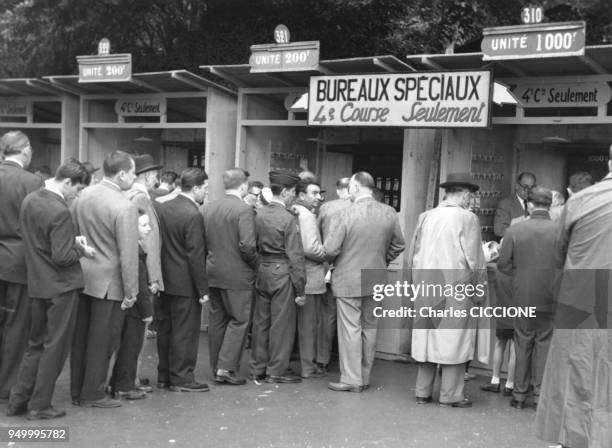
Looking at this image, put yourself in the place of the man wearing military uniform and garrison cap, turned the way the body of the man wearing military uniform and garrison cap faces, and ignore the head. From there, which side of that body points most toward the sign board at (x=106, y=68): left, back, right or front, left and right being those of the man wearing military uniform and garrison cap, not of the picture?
left

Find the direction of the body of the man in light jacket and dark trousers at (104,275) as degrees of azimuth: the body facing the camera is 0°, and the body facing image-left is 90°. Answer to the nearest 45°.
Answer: approximately 225°

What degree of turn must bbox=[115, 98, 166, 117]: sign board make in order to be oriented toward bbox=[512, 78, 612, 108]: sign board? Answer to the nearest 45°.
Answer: approximately 45° to its left

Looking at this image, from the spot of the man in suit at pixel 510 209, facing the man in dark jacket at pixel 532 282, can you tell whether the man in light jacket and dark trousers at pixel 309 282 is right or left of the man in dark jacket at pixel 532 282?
right

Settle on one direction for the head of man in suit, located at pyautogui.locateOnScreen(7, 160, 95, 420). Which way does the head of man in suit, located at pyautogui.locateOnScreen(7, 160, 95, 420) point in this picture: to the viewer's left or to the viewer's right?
to the viewer's right

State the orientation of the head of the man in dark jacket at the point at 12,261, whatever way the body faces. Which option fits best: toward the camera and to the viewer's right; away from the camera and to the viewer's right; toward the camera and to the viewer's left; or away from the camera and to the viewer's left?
away from the camera and to the viewer's right
